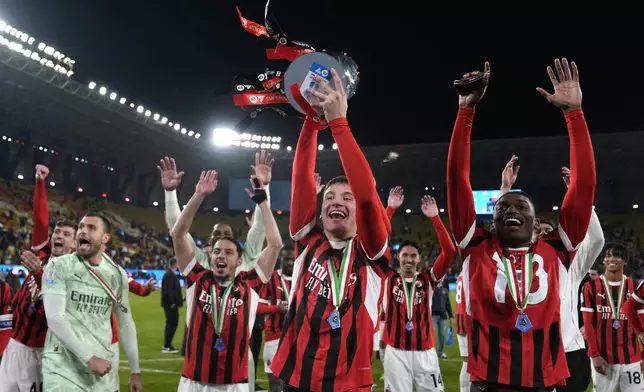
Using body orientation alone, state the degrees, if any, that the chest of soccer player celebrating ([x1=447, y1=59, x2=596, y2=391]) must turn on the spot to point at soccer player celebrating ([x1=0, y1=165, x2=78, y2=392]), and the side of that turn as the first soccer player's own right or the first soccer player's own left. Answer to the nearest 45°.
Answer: approximately 90° to the first soccer player's own right

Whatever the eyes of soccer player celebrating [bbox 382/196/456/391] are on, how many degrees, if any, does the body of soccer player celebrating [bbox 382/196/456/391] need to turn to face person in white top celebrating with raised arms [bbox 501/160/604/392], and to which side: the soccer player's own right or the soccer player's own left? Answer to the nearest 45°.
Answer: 0° — they already face them

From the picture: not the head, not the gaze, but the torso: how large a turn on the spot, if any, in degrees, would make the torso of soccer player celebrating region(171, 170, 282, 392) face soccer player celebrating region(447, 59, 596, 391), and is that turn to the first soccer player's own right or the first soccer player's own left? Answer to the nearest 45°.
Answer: approximately 45° to the first soccer player's own left

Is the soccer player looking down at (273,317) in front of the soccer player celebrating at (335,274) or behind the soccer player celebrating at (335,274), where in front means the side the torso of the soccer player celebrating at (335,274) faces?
behind

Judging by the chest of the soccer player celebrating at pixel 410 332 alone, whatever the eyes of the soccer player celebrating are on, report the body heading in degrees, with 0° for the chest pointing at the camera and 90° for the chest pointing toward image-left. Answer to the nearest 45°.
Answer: approximately 0°
